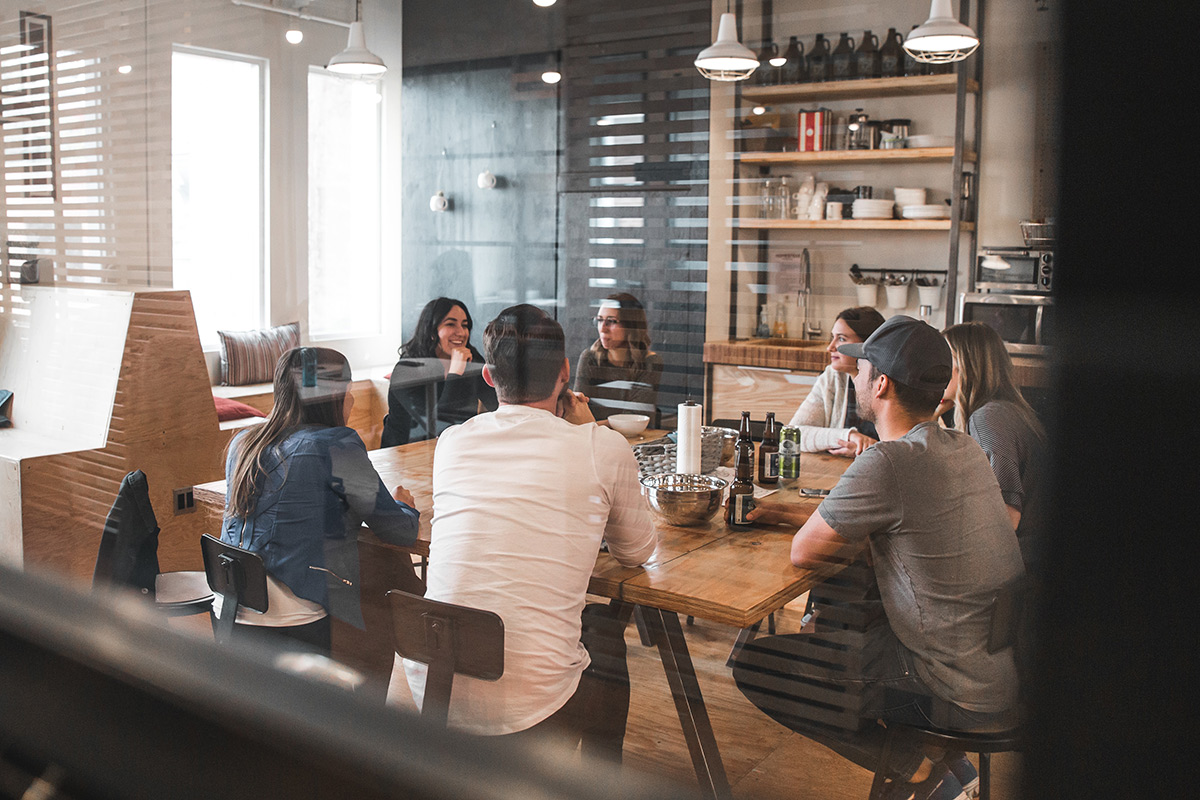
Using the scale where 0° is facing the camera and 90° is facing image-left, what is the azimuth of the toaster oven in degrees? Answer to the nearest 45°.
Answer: approximately 0°

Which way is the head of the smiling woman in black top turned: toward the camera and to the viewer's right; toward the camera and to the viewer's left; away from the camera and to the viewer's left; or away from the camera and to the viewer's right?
toward the camera and to the viewer's right

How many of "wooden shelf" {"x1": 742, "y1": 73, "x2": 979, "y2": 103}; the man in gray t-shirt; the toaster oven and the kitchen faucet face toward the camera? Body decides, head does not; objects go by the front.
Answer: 3

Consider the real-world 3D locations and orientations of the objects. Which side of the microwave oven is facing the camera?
front

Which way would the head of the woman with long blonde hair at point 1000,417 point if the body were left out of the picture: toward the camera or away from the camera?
away from the camera

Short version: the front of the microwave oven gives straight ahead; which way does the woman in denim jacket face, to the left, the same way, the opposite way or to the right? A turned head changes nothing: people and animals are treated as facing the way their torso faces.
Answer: the opposite way

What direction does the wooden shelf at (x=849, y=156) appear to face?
toward the camera

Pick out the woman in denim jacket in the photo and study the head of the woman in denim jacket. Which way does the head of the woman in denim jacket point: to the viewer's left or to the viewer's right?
to the viewer's right

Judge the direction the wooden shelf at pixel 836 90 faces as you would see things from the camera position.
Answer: facing the viewer

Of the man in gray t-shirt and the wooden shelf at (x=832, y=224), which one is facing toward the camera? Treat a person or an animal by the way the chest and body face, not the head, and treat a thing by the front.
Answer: the wooden shelf
